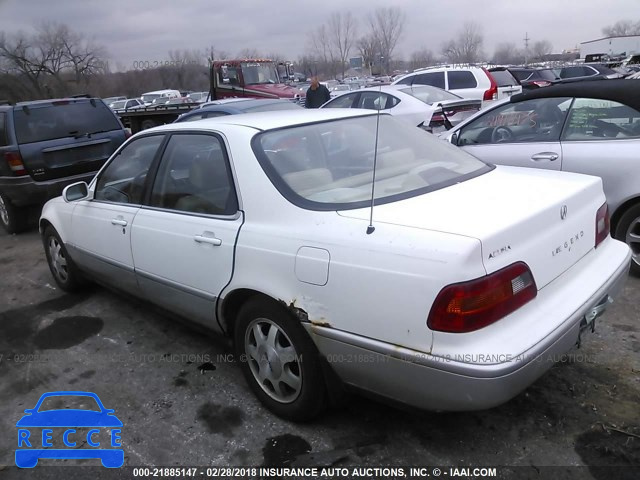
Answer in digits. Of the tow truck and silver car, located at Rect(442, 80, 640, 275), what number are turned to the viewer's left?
1

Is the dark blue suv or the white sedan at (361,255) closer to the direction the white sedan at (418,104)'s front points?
the dark blue suv

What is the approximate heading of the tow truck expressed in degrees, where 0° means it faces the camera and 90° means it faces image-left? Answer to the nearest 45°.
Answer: approximately 315°

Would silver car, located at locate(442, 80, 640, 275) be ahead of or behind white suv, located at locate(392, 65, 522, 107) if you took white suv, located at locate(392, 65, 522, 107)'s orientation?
behind

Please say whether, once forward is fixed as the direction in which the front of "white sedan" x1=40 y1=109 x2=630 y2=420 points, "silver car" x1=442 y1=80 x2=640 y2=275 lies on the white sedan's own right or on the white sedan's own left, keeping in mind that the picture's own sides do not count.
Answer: on the white sedan's own right

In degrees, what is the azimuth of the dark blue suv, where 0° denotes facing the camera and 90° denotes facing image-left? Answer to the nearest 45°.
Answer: approximately 135°

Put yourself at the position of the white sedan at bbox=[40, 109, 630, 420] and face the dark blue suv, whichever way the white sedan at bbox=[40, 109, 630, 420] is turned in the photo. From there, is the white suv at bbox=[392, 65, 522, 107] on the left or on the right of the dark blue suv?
right

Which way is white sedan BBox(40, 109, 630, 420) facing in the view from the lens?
facing away from the viewer and to the left of the viewer

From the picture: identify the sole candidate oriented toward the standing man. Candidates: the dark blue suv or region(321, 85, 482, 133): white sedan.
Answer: the white sedan

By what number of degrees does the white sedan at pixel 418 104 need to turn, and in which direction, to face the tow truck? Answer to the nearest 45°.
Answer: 0° — it already faces it

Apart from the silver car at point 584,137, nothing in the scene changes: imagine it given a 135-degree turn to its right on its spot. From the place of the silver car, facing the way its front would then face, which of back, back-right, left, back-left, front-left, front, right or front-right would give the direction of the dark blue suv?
back-left

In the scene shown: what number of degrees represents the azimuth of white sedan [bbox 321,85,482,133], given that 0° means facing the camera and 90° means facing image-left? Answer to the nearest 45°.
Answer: approximately 135°
